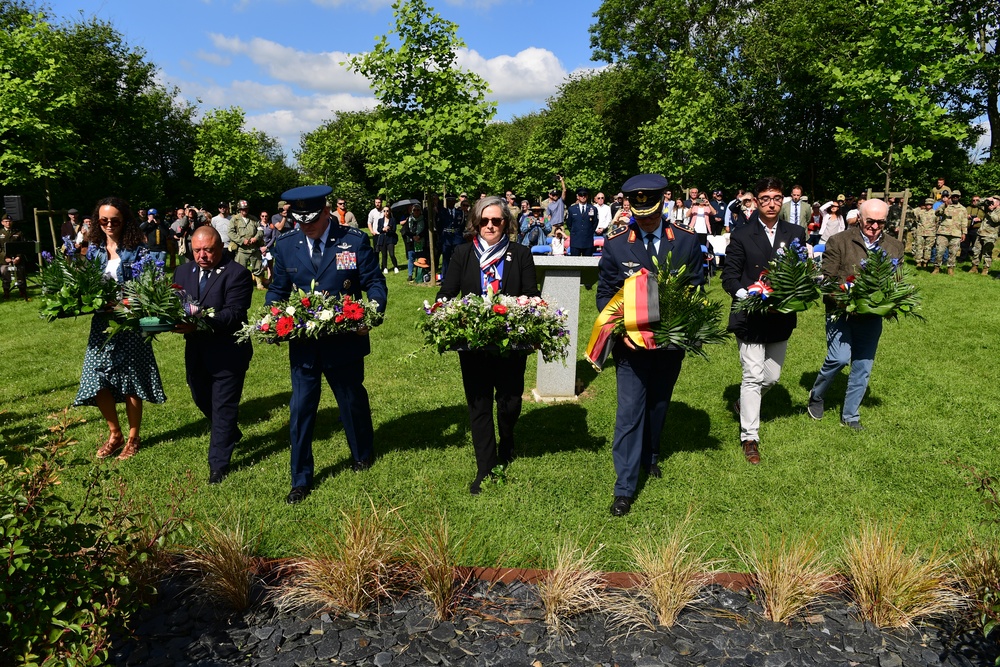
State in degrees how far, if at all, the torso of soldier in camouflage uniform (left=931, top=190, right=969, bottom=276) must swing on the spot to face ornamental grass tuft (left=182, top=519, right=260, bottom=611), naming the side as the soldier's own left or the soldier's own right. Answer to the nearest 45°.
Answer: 0° — they already face it

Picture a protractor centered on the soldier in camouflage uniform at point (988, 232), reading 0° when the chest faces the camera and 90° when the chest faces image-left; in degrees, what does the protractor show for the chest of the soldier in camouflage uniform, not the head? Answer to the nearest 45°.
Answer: approximately 45°

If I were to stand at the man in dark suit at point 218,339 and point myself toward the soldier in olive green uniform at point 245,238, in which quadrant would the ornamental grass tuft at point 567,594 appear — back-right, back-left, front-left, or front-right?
back-right

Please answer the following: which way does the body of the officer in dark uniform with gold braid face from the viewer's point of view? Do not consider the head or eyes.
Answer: toward the camera

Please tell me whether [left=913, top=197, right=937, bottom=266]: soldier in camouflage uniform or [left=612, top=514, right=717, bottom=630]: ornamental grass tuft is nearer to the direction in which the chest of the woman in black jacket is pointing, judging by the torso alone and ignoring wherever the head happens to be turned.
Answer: the ornamental grass tuft

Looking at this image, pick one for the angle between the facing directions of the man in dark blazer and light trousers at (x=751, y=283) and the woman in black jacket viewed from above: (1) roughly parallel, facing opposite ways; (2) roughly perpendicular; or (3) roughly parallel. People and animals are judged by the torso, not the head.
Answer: roughly parallel

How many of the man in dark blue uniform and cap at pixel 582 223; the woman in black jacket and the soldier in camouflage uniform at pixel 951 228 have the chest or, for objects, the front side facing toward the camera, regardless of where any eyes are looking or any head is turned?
3

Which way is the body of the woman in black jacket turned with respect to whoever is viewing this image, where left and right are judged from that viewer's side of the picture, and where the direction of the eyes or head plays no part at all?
facing the viewer

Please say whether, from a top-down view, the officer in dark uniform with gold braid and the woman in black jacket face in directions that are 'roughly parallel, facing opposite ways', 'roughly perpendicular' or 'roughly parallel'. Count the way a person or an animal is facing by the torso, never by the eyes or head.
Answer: roughly parallel

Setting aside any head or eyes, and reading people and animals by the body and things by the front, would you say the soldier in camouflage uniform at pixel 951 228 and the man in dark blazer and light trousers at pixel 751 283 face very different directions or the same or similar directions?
same or similar directions

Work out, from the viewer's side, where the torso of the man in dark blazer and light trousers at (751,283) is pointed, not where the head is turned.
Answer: toward the camera

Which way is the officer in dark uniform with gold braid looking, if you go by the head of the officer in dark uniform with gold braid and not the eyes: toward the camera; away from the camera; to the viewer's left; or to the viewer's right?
toward the camera

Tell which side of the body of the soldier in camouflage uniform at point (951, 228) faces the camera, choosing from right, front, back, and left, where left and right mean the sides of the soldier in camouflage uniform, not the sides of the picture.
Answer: front

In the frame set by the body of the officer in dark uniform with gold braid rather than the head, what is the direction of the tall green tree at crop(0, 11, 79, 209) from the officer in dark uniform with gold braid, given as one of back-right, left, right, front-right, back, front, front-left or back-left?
back-right
